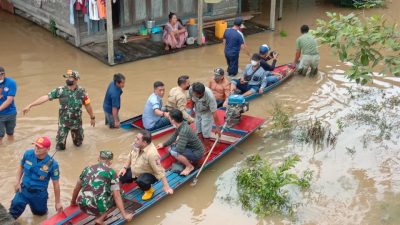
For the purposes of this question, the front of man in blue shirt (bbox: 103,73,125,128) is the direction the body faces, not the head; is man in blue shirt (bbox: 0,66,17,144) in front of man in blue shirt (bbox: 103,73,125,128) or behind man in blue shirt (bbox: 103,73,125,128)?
behind

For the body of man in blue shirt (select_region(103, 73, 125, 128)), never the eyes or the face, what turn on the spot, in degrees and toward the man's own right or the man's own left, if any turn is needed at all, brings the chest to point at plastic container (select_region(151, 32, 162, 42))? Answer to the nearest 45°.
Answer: approximately 90° to the man's own left

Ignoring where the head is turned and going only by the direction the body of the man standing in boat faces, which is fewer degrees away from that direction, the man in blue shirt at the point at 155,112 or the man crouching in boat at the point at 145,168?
the man crouching in boat

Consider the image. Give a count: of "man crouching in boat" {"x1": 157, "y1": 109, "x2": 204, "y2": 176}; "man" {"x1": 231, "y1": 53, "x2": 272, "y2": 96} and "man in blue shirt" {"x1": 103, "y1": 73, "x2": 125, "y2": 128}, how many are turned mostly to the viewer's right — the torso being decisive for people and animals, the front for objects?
1

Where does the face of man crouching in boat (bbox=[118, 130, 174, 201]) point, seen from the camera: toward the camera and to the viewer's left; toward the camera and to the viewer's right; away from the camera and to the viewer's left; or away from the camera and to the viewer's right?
toward the camera and to the viewer's left

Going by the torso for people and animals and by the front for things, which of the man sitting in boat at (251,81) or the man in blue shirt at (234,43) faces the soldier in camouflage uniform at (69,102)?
the man sitting in boat

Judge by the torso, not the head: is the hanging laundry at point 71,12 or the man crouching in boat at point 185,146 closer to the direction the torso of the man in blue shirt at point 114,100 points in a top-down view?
the man crouching in boat

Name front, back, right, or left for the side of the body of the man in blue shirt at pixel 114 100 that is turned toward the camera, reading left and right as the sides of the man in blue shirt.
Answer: right

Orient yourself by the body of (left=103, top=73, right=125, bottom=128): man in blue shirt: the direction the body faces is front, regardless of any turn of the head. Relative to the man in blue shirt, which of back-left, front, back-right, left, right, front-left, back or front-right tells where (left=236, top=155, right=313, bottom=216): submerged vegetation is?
front-right

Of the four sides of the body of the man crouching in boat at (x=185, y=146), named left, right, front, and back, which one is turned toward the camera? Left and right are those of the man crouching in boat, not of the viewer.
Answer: left

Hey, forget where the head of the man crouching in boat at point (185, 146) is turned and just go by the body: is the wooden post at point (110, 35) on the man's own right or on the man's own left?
on the man's own right

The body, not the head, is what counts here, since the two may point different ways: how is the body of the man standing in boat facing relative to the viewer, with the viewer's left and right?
facing the viewer and to the left of the viewer

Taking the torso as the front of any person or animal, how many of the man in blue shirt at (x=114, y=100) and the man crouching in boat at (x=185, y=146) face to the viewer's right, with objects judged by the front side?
1
